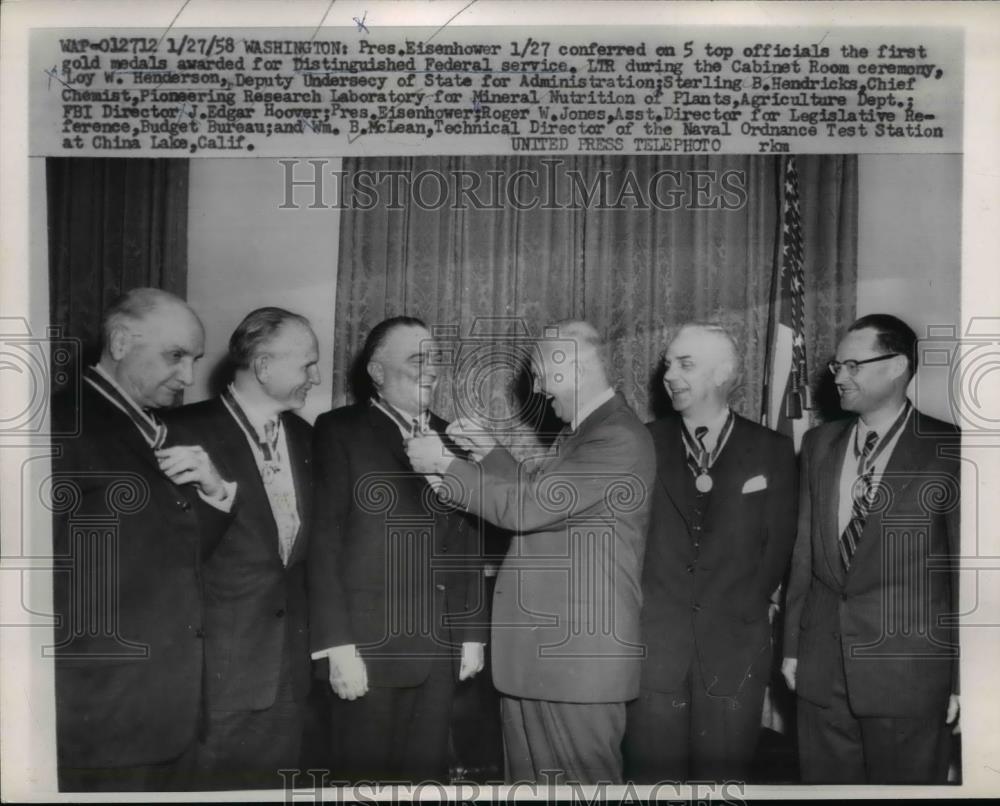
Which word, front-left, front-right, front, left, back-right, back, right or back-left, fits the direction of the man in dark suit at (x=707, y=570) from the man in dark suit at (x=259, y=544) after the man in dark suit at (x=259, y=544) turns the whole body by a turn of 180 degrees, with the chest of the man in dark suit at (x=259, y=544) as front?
back-right

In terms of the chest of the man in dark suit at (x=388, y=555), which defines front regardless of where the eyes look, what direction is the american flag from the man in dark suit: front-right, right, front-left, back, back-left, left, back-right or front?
front-left

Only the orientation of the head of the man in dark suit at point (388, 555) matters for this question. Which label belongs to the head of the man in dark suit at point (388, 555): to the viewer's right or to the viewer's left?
to the viewer's right

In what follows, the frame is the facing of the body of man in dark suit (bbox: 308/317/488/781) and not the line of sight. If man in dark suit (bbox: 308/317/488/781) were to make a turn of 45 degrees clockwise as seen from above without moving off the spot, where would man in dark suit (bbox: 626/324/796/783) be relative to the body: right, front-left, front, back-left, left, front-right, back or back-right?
left

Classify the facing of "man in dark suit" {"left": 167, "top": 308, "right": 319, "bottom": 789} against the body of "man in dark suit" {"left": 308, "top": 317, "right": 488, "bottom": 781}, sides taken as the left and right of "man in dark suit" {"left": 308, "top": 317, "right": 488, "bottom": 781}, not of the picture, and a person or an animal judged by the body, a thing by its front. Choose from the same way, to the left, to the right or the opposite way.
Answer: the same way

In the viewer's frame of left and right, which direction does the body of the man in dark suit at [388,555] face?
facing the viewer and to the right of the viewer

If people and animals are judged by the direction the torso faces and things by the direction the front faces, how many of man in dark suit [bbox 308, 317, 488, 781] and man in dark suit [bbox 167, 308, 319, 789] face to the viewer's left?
0
